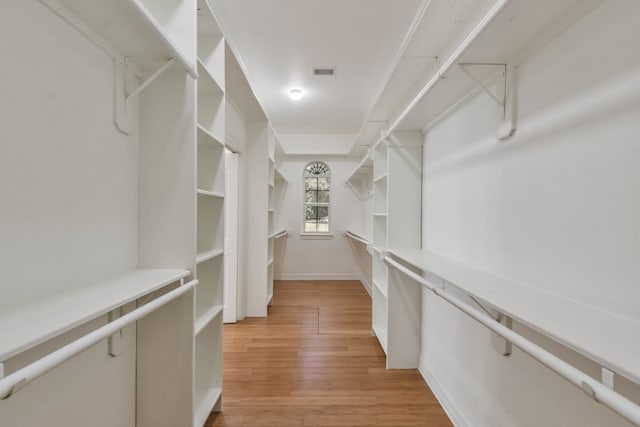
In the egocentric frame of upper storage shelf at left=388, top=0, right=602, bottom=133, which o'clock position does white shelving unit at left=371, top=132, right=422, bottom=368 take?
The white shelving unit is roughly at 2 o'clock from the upper storage shelf.

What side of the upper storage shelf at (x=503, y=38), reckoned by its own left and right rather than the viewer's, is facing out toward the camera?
left

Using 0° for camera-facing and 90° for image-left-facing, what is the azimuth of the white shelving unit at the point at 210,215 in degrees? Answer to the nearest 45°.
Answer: approximately 270°

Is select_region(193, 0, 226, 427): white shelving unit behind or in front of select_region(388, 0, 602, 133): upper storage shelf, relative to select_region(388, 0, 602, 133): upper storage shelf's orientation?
in front

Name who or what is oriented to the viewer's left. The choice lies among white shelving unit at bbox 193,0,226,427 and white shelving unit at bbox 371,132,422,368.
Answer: white shelving unit at bbox 371,132,422,368

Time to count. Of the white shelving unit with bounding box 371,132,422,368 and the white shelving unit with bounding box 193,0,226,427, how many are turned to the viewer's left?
1

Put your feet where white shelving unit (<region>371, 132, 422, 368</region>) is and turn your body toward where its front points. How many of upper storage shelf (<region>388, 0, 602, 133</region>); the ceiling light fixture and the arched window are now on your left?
1

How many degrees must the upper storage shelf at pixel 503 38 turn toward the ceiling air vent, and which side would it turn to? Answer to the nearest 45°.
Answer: approximately 45° to its right

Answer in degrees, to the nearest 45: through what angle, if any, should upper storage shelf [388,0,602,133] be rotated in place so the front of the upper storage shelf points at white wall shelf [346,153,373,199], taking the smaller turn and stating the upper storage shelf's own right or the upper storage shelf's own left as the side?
approximately 45° to the upper storage shelf's own right

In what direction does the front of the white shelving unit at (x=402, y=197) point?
to the viewer's left

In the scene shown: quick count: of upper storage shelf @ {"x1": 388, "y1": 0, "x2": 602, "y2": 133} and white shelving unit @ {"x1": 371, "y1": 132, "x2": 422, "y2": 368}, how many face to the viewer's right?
0

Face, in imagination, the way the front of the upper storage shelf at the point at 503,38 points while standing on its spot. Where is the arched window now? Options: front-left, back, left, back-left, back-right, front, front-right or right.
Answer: front-right

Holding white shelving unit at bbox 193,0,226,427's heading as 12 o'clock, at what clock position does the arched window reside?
The arched window is roughly at 10 o'clock from the white shelving unit.
